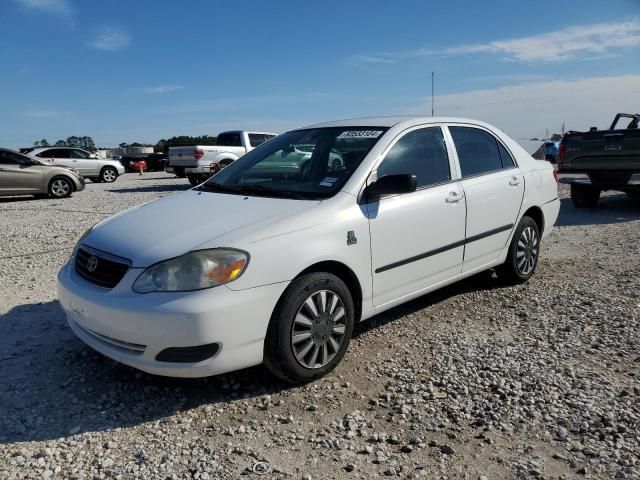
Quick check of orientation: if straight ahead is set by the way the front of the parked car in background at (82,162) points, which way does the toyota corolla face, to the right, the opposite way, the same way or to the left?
the opposite way

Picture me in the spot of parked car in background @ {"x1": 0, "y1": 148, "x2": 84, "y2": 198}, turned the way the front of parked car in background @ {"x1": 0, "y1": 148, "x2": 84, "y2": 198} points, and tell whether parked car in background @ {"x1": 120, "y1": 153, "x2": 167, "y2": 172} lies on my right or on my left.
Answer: on my left

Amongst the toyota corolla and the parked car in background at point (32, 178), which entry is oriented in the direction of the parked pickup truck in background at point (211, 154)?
the parked car in background at point (32, 178)

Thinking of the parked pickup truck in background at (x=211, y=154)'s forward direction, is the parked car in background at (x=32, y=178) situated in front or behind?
behind

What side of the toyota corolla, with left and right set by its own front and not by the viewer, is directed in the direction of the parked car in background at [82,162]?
right

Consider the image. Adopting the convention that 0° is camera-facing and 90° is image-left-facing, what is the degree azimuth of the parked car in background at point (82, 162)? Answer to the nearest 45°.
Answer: approximately 270°

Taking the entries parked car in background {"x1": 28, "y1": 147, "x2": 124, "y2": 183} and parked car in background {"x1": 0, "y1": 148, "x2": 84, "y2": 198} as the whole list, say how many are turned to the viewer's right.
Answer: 2

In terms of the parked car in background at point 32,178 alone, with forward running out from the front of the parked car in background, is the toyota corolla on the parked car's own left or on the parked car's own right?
on the parked car's own right

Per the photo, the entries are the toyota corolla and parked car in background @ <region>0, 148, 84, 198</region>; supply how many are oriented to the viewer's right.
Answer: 1

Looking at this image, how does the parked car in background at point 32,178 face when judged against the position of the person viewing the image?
facing to the right of the viewer

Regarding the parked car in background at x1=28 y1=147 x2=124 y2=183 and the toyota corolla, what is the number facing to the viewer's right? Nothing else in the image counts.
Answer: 1
